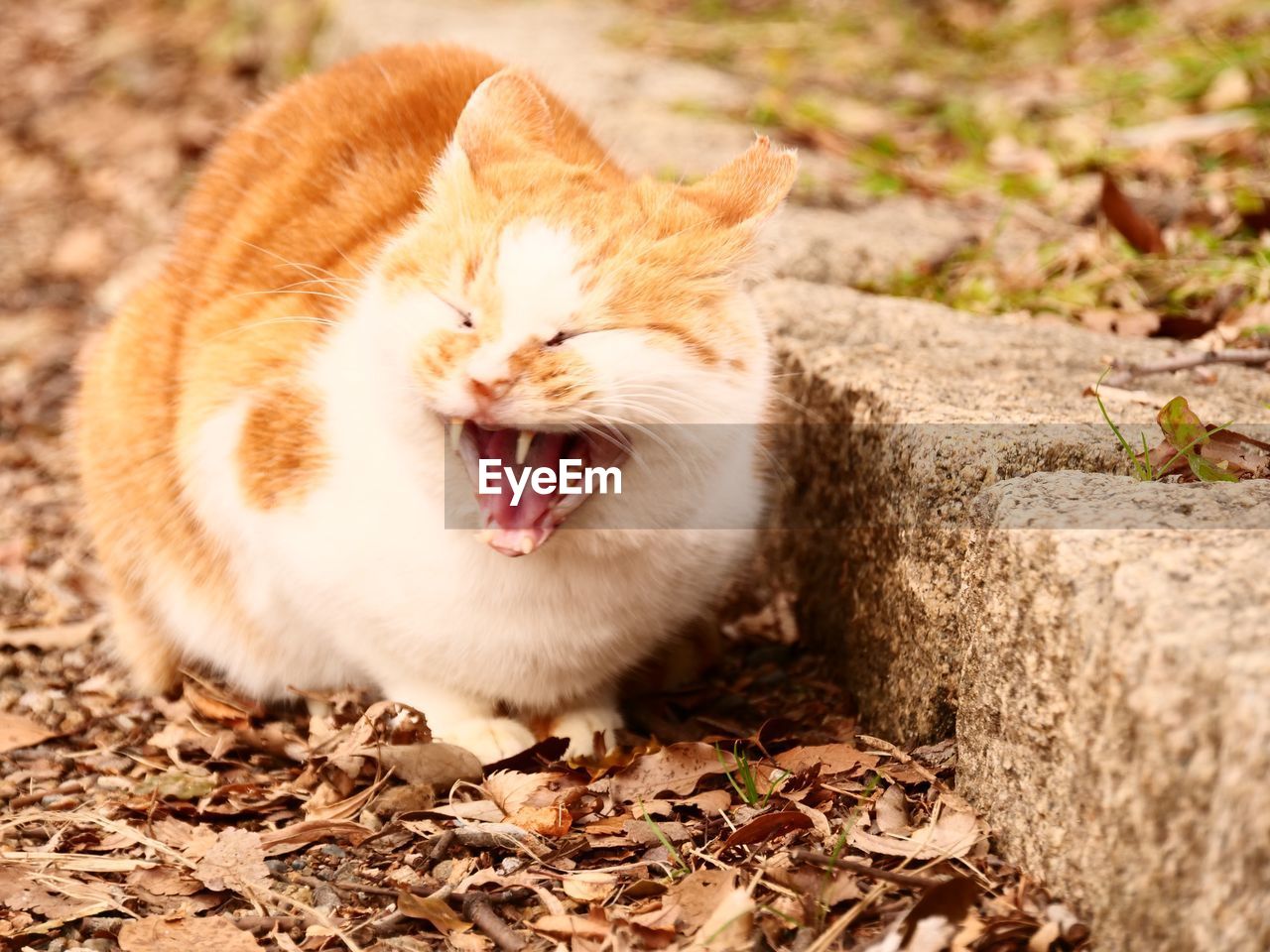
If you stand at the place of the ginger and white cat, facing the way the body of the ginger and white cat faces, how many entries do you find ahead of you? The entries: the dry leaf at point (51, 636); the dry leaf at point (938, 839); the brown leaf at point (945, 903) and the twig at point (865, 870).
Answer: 3

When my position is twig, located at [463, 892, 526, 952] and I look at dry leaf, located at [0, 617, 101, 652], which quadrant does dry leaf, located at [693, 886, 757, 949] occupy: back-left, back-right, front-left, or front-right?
back-right

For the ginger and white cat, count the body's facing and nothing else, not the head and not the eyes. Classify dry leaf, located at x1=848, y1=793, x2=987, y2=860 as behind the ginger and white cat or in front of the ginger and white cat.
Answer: in front

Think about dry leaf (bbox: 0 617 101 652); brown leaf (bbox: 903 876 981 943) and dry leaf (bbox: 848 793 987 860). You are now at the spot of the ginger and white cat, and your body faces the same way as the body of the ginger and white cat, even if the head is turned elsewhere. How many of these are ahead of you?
2

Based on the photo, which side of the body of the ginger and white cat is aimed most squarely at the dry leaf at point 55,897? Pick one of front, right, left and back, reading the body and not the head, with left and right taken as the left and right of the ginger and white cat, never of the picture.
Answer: right

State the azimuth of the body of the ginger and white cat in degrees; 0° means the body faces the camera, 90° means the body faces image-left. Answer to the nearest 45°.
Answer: approximately 315°

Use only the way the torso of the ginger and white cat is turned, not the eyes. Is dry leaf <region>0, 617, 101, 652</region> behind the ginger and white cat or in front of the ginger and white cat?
behind

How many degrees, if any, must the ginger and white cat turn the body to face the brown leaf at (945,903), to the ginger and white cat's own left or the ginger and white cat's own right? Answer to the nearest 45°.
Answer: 0° — it already faces it
